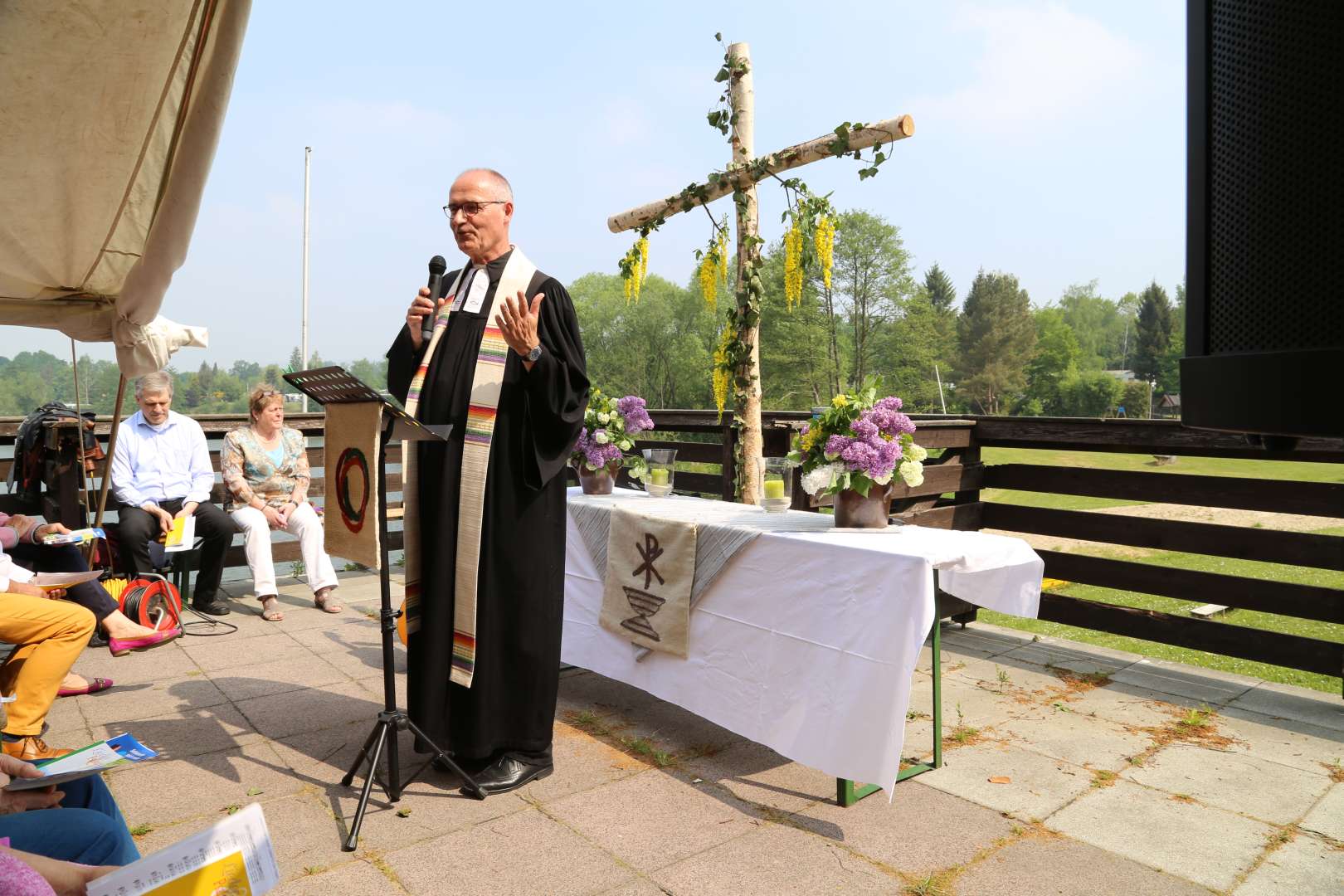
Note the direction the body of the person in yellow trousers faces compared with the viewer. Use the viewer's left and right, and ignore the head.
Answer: facing to the right of the viewer

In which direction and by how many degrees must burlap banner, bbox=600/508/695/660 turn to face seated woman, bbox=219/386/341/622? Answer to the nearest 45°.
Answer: approximately 90° to its right

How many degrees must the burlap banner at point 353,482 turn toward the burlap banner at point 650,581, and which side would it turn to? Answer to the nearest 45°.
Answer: approximately 135° to its left

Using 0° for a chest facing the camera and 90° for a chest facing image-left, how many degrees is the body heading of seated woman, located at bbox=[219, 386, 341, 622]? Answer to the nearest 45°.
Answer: approximately 315°

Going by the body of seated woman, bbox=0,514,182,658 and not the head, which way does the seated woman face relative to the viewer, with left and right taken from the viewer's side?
facing to the right of the viewer

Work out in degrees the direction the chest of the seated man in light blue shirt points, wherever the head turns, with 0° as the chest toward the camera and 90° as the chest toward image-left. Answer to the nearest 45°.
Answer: approximately 0°

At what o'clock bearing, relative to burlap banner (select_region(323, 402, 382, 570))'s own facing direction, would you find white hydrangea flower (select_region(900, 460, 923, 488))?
The white hydrangea flower is roughly at 8 o'clock from the burlap banner.

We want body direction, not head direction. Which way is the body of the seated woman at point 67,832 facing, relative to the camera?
to the viewer's right
